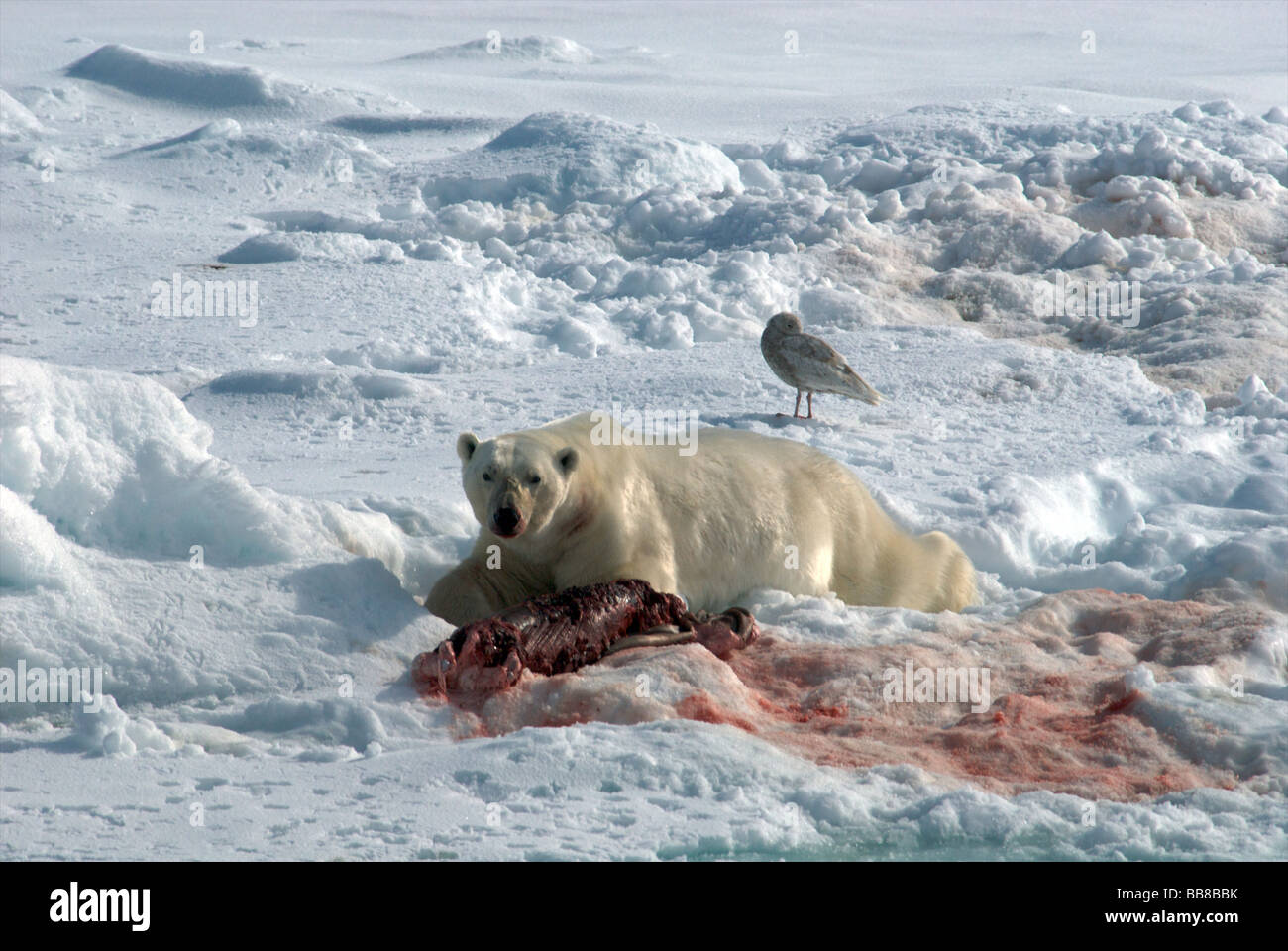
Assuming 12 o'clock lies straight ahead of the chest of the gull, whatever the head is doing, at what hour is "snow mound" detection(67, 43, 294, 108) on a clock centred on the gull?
The snow mound is roughly at 2 o'clock from the gull.

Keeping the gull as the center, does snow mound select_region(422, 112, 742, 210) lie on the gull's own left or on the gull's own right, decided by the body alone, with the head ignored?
on the gull's own right

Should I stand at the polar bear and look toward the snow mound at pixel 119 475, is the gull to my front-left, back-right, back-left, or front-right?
back-right

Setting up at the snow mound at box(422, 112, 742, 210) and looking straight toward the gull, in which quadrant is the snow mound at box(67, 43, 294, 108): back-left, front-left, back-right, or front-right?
back-right

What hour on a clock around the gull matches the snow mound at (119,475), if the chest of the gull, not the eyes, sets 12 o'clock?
The snow mound is roughly at 10 o'clock from the gull.

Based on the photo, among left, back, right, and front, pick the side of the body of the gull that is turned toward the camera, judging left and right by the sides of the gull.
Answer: left

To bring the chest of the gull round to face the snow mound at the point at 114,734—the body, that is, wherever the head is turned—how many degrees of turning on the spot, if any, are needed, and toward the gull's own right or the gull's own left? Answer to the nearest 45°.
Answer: approximately 90° to the gull's own left

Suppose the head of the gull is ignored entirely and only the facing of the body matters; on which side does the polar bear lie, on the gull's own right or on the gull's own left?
on the gull's own left
